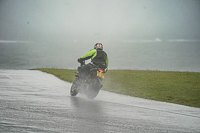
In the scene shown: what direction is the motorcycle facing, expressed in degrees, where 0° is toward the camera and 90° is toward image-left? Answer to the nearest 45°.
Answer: approximately 135°

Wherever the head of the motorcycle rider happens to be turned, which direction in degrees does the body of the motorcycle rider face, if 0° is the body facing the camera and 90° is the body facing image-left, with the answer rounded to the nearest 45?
approximately 135°
